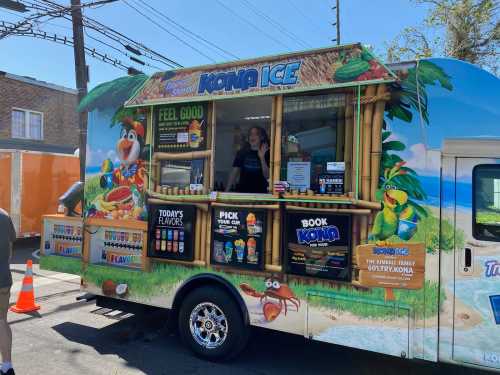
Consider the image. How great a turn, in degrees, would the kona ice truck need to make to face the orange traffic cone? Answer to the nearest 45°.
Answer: approximately 180°

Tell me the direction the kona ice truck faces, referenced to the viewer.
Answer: facing the viewer and to the right of the viewer

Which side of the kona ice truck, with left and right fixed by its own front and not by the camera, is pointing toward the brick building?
back
